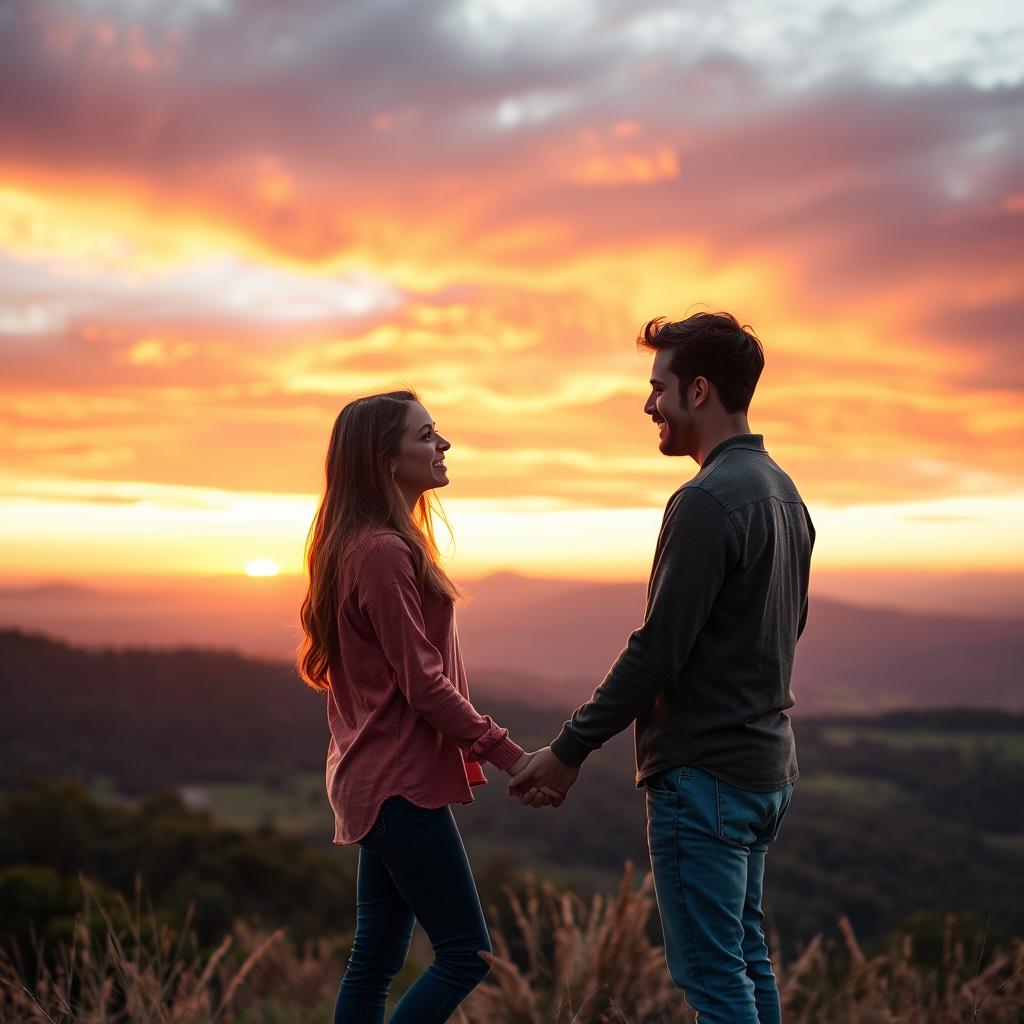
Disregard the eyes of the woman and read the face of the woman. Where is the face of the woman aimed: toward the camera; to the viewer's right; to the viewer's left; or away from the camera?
to the viewer's right

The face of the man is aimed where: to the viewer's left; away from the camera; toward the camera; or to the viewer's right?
to the viewer's left

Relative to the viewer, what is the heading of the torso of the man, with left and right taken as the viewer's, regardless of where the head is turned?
facing away from the viewer and to the left of the viewer

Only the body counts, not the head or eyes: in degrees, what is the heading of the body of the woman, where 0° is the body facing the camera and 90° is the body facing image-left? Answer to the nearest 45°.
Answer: approximately 270°

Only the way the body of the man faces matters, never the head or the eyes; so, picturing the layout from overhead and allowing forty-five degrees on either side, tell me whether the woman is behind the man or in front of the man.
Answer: in front

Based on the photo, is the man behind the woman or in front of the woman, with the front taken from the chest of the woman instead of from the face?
in front

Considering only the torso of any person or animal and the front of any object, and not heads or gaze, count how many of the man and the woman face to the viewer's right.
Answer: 1
